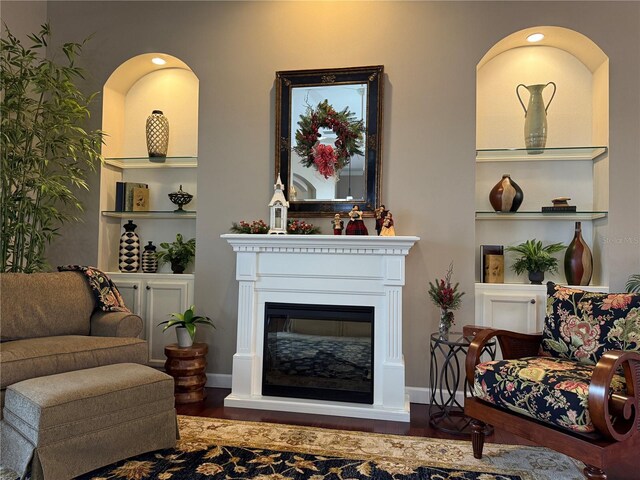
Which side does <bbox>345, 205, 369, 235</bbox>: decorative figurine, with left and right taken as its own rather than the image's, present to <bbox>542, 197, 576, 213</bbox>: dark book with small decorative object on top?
left

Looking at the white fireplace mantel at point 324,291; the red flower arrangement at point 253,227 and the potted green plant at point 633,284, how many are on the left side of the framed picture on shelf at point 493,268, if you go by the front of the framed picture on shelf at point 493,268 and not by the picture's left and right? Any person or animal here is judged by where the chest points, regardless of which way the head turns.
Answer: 1

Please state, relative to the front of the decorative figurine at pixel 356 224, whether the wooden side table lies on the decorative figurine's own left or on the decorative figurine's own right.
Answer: on the decorative figurine's own right

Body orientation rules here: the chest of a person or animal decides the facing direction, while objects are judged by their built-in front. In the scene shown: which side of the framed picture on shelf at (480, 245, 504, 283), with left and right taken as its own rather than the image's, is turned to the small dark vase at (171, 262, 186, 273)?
right

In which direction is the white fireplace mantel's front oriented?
toward the camera

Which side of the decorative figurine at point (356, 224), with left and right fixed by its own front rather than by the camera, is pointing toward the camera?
front

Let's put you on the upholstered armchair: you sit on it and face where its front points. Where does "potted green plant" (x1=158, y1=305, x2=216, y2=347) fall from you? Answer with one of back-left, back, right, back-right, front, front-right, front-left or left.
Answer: front-right

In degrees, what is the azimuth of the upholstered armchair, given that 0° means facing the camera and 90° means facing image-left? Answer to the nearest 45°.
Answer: approximately 45°

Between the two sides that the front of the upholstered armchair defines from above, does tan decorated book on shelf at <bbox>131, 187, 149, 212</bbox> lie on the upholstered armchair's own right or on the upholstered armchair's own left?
on the upholstered armchair's own right

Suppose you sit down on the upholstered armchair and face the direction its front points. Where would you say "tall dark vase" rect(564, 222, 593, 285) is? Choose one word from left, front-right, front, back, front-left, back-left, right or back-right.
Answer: back-right

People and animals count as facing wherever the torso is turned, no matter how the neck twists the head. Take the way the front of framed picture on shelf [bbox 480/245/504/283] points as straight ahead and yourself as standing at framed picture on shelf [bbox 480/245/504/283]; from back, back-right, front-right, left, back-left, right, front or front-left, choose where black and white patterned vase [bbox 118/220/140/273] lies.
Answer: right

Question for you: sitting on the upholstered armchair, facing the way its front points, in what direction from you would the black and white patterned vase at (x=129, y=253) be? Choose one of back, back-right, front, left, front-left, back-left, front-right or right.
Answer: front-right

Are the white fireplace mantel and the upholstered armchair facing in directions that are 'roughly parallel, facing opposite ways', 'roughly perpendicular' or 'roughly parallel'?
roughly perpendicular
